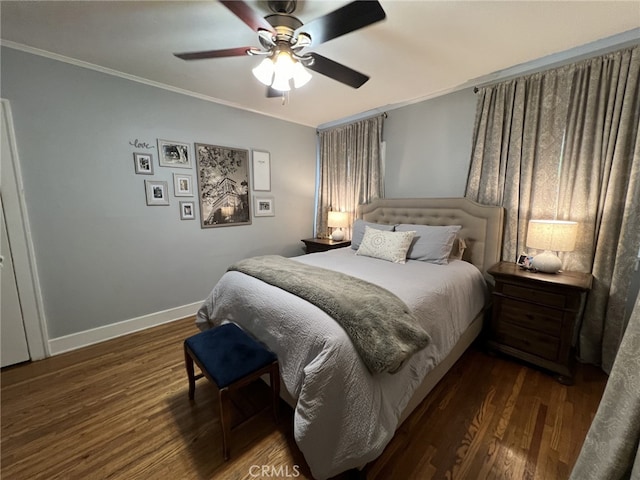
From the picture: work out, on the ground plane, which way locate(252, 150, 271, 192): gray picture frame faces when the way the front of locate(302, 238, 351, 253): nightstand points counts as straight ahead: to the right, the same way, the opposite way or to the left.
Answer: to the left

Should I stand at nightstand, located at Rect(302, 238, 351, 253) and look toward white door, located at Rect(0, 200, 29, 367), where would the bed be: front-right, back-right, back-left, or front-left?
front-left

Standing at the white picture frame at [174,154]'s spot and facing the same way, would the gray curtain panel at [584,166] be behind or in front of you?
in front

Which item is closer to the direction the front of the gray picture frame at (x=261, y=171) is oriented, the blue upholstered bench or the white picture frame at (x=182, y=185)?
the blue upholstered bench

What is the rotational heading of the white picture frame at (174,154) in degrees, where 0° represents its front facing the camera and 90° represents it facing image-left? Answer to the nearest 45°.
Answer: approximately 315°

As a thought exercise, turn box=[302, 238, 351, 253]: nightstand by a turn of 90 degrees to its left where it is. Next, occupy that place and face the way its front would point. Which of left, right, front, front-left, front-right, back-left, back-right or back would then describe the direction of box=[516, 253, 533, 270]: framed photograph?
front

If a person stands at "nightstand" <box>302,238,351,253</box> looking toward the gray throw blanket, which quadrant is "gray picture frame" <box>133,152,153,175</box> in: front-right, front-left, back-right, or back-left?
front-right

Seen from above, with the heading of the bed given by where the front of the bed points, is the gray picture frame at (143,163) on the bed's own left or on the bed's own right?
on the bed's own right

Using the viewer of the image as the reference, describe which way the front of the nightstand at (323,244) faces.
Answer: facing the viewer and to the left of the viewer

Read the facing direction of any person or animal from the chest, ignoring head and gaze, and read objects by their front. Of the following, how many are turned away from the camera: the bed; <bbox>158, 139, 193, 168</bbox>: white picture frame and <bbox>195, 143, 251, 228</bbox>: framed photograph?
0

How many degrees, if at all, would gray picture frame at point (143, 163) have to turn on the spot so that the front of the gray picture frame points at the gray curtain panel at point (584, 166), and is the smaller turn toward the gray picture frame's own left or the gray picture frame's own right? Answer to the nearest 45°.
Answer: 0° — it already faces it

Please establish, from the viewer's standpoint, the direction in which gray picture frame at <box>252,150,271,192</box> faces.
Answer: facing the viewer and to the right of the viewer

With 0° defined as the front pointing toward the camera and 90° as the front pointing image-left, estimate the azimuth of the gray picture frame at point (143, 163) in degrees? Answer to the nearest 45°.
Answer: approximately 315°

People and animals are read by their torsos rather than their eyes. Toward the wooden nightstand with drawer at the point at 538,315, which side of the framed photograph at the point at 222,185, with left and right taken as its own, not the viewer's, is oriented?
front

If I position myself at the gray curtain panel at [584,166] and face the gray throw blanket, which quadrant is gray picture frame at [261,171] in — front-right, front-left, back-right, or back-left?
front-right

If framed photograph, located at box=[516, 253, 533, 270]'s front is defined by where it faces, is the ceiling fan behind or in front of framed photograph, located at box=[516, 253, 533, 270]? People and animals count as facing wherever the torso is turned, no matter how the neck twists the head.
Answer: in front

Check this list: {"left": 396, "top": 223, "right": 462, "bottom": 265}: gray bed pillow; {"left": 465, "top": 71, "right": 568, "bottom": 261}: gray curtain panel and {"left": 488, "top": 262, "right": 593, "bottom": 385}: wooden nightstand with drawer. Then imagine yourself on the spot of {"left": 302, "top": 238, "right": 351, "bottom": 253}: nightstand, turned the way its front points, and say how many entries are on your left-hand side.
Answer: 3

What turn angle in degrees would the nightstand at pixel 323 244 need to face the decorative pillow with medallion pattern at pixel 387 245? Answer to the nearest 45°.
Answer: approximately 90° to its left

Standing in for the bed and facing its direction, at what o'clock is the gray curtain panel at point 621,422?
The gray curtain panel is roughly at 9 o'clock from the bed.

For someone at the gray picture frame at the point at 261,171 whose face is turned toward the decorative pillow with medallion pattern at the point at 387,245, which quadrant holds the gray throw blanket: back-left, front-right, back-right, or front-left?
front-right
